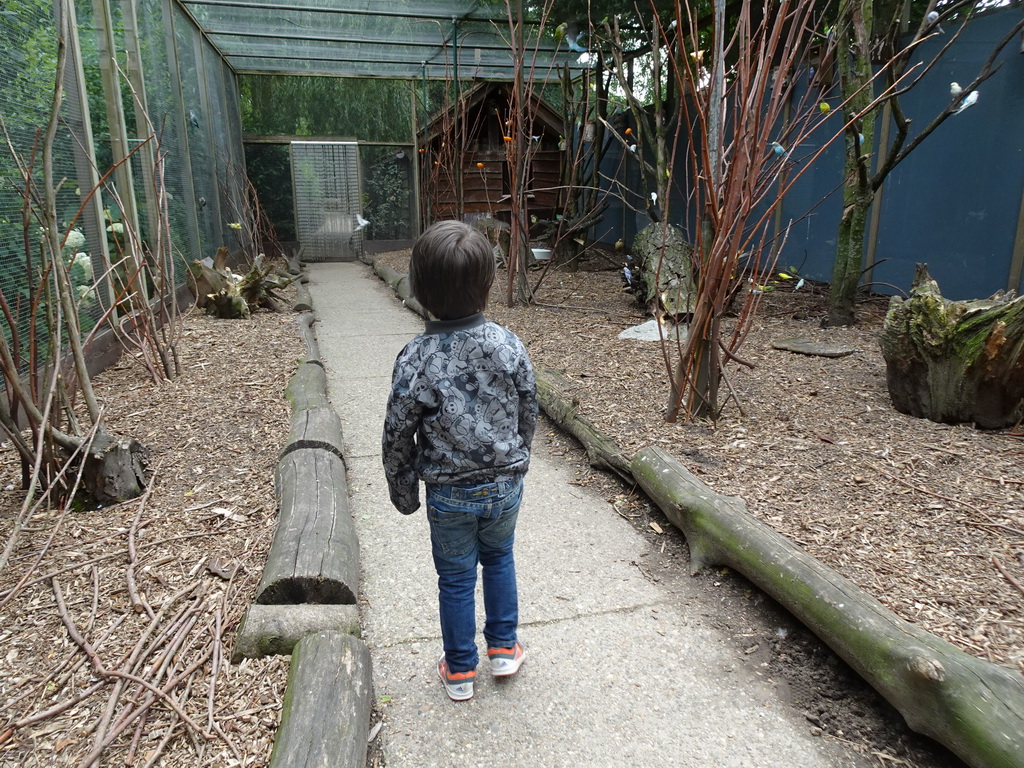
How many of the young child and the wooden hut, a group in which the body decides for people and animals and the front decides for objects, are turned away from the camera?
1

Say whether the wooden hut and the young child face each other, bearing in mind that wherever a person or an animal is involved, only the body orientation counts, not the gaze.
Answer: yes

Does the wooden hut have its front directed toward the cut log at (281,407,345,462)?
yes

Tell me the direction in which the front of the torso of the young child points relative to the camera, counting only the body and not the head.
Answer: away from the camera

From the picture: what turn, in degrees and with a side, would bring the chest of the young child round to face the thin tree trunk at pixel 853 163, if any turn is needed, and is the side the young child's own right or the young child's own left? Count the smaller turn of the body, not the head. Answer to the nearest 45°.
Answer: approximately 45° to the young child's own right

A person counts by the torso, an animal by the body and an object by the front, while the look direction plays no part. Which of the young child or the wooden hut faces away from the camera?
the young child

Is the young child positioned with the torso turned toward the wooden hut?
yes

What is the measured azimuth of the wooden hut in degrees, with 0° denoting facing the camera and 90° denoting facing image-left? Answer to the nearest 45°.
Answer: approximately 0°

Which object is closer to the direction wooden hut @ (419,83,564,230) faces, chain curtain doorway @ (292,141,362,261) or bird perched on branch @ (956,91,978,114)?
the bird perched on branch

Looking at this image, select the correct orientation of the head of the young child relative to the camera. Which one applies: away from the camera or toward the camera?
away from the camera

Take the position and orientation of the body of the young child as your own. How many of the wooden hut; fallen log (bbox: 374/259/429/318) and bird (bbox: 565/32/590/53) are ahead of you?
3

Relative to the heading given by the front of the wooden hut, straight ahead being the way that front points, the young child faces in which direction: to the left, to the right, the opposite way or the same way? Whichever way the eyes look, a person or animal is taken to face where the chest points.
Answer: the opposite way
